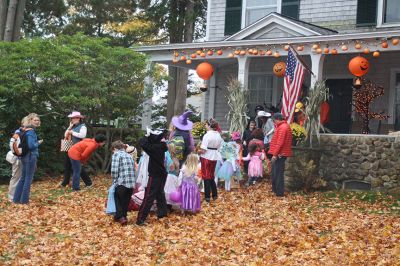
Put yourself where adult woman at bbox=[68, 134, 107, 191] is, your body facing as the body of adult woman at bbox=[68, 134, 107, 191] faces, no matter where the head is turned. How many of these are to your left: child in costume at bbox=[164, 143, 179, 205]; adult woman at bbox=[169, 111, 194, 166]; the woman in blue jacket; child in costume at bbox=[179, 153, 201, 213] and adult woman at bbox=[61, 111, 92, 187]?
1

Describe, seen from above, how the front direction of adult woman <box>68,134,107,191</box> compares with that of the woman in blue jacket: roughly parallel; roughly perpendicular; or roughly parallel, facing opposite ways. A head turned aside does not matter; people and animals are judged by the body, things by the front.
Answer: roughly parallel

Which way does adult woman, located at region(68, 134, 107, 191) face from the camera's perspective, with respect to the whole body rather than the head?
to the viewer's right

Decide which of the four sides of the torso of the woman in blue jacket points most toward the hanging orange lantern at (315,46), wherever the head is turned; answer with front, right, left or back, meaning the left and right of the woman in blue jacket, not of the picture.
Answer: front

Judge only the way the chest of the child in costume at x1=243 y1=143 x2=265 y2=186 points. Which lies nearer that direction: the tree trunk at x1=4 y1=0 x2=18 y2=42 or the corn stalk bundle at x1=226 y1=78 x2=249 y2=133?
the corn stalk bundle

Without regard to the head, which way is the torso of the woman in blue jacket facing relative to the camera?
to the viewer's right

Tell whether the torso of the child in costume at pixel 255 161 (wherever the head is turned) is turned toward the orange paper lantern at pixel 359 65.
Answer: no

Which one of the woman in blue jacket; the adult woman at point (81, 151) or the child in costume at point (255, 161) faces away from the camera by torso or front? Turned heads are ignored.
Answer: the child in costume

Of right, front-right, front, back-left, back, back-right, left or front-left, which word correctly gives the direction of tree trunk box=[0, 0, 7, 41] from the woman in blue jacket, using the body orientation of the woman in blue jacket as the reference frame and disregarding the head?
left

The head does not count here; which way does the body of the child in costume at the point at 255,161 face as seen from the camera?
away from the camera

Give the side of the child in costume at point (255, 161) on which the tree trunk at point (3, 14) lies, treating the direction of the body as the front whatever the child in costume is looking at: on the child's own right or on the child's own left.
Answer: on the child's own left

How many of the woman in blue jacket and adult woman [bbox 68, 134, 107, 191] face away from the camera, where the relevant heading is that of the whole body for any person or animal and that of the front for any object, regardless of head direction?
0
